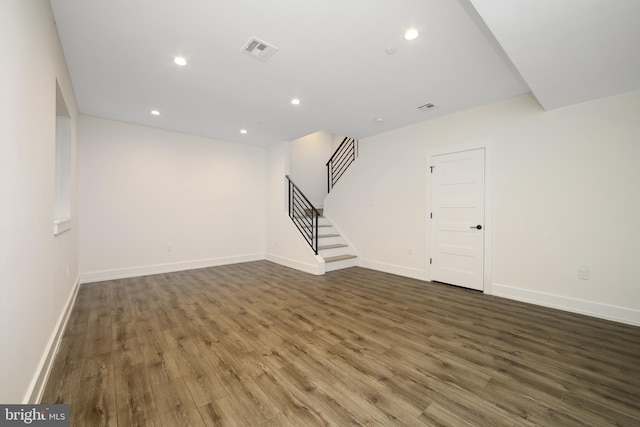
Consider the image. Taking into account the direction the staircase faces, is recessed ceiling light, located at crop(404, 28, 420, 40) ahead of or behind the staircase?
ahead

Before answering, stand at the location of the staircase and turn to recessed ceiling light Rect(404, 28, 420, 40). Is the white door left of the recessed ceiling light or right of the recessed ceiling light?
left

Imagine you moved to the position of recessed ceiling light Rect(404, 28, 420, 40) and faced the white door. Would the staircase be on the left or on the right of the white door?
left

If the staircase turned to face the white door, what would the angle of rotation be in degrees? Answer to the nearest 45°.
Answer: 0° — it already faces it

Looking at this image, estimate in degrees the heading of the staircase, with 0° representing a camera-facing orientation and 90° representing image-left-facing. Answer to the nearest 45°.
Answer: approximately 315°
